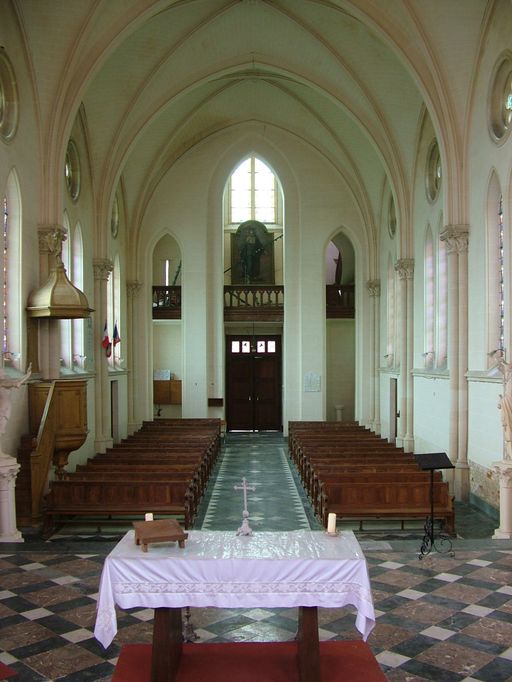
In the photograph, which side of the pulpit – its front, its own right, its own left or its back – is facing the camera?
right

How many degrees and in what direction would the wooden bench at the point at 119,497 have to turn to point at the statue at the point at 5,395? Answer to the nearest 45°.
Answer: approximately 45° to its right

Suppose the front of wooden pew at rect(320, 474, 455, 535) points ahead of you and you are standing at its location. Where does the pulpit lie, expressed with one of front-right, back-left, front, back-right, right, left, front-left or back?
right

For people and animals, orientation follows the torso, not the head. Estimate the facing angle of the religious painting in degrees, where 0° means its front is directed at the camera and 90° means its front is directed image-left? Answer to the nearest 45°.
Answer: approximately 0°

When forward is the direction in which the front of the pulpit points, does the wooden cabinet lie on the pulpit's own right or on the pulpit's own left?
on the pulpit's own left

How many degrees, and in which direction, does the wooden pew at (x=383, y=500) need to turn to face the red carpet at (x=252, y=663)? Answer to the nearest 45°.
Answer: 0° — it already faces it

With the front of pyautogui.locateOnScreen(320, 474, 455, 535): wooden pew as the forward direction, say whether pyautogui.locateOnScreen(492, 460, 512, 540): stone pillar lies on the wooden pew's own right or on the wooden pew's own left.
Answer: on the wooden pew's own left
